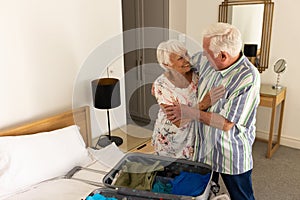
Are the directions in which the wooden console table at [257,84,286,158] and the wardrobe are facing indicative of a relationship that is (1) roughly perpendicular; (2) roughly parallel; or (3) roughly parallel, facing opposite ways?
roughly parallel

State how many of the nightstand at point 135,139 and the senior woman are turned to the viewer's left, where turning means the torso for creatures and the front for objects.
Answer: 0

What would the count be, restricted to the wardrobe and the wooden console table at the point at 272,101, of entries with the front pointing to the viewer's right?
0

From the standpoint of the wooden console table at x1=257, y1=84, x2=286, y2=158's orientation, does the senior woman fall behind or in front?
in front

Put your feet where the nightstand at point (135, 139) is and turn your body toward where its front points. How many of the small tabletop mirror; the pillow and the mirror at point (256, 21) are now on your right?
1

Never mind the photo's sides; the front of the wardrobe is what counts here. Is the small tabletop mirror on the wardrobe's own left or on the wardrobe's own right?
on the wardrobe's own left

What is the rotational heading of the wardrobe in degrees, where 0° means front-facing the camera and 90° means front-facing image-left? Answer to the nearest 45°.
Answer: approximately 45°

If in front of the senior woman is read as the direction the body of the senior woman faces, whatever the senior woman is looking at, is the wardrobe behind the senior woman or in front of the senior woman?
behind

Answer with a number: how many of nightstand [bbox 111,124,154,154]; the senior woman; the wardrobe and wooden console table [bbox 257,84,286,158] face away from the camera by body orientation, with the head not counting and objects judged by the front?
0
